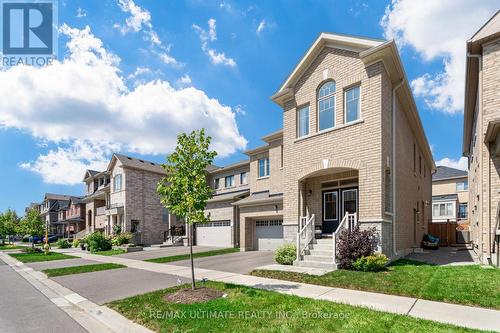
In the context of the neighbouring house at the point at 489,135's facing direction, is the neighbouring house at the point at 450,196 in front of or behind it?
behind

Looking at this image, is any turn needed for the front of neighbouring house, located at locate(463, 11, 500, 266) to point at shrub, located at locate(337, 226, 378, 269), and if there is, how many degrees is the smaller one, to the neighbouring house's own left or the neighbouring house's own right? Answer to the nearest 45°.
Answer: approximately 45° to the neighbouring house's own right

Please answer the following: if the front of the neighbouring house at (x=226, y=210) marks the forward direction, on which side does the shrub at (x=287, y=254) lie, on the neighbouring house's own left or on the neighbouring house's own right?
on the neighbouring house's own left

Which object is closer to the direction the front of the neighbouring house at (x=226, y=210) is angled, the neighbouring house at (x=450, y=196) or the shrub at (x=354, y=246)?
the shrub

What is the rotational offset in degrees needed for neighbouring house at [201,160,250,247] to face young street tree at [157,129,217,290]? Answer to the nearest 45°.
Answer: approximately 45° to its left

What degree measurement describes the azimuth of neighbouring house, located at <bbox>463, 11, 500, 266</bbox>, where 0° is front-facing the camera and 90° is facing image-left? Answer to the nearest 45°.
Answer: approximately 0°

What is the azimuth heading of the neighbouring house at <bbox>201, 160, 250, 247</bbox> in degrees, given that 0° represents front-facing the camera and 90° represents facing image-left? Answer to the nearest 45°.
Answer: approximately 45°

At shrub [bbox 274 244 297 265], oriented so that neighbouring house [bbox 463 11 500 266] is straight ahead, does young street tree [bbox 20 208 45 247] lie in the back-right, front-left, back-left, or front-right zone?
back-left

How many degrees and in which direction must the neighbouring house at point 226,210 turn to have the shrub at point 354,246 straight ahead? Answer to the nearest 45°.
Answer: approximately 45° to its left

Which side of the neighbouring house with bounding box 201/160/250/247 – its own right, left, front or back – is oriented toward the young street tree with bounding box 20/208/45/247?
right

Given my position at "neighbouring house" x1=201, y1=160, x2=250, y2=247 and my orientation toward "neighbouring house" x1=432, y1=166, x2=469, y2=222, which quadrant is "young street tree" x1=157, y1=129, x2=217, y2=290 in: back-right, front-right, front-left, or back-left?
back-right

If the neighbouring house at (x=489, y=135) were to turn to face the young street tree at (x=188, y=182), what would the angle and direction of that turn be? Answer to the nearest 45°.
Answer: approximately 45° to its right
